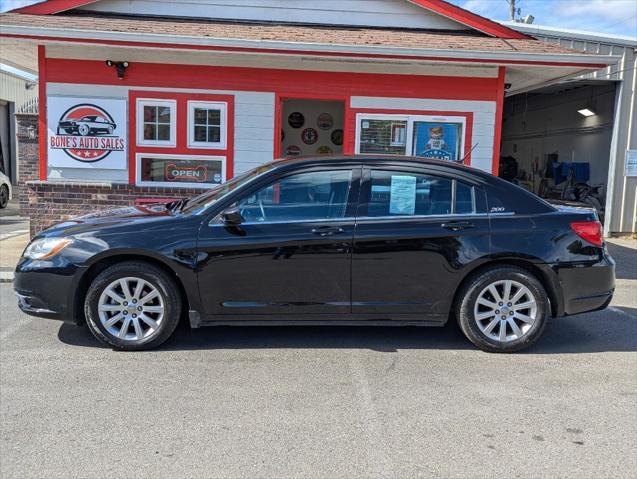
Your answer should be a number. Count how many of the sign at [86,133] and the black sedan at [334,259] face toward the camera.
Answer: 1

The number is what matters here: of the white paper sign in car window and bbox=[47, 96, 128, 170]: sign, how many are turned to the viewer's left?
0

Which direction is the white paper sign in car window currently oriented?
toward the camera

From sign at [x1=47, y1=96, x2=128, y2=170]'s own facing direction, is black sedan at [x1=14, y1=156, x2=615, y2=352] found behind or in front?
in front

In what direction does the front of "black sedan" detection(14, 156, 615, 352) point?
to the viewer's left

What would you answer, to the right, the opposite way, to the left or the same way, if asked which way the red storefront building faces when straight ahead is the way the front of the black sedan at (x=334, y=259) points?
to the left

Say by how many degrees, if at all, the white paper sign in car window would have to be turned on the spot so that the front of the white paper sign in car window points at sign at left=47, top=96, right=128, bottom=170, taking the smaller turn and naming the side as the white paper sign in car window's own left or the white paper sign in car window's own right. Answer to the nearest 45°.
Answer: approximately 135° to the white paper sign in car window's own right

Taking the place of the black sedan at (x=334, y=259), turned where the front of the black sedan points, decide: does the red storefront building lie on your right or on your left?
on your right

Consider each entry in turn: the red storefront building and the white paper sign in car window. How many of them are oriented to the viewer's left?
0

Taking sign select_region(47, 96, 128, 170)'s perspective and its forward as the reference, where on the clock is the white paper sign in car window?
The white paper sign in car window is roughly at 11 o'clock from the sign.

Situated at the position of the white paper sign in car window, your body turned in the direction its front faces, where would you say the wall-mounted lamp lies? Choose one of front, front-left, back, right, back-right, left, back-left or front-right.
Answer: back-right

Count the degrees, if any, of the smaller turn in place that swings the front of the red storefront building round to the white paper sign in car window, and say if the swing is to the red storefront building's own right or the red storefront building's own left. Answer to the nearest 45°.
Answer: approximately 45° to the red storefront building's own left

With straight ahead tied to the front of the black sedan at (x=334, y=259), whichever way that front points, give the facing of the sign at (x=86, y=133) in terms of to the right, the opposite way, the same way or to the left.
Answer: to the left

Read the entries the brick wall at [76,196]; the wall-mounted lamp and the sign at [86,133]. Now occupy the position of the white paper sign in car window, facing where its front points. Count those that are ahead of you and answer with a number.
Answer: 0

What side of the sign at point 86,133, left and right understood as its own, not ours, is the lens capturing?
front

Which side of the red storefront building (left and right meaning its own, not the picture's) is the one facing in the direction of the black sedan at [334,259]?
front

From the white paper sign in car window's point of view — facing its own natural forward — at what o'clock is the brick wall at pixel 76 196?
The brick wall is roughly at 4 o'clock from the white paper sign in car window.
